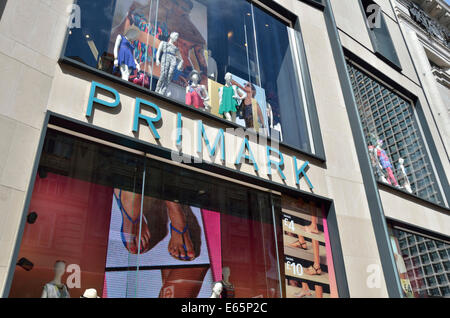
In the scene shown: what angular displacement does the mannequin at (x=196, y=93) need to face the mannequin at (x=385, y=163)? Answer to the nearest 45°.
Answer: approximately 135° to its left

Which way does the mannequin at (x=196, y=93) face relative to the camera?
toward the camera

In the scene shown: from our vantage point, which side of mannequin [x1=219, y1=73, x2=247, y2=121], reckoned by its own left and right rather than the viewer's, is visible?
front

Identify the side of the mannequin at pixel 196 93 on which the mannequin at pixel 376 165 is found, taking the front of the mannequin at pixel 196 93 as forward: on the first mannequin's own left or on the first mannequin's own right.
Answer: on the first mannequin's own left

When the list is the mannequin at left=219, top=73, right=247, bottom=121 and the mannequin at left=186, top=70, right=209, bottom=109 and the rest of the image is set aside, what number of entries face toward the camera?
2

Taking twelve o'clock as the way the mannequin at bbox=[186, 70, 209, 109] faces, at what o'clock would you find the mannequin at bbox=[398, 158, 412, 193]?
the mannequin at bbox=[398, 158, 412, 193] is roughly at 8 o'clock from the mannequin at bbox=[186, 70, 209, 109].
